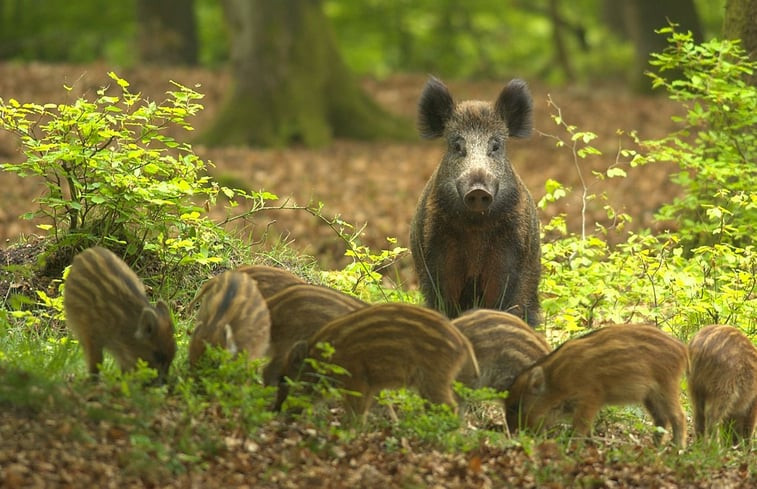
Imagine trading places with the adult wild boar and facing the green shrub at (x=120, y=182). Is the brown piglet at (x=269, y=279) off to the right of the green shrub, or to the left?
left

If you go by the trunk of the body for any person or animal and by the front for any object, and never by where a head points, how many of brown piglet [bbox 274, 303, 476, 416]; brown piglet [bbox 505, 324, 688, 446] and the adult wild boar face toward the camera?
1

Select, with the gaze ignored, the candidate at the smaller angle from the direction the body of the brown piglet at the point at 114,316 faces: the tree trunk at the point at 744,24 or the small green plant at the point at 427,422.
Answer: the small green plant

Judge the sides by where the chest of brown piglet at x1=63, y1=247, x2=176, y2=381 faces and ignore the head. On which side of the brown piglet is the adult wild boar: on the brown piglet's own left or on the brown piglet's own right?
on the brown piglet's own left

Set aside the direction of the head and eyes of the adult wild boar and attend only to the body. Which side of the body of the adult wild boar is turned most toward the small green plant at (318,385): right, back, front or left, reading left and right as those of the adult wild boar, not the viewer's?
front

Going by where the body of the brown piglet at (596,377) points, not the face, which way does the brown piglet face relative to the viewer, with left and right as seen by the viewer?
facing to the left of the viewer

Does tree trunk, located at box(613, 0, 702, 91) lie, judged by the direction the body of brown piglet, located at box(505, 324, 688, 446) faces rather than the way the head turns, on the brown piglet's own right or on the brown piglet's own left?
on the brown piglet's own right

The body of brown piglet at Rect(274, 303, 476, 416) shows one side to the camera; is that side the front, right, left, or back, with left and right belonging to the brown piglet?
left

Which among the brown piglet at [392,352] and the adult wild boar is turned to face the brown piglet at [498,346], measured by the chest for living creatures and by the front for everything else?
the adult wild boar

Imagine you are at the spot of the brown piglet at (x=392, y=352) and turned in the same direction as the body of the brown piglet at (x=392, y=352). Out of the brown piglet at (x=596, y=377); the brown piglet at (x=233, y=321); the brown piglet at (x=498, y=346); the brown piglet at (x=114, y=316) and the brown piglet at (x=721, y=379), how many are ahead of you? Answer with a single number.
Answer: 2

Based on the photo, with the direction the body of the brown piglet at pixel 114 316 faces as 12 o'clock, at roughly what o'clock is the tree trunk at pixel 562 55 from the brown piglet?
The tree trunk is roughly at 8 o'clock from the brown piglet.

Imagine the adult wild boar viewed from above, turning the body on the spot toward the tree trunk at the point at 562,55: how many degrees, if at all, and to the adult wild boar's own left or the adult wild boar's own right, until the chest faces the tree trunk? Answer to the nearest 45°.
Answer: approximately 180°
